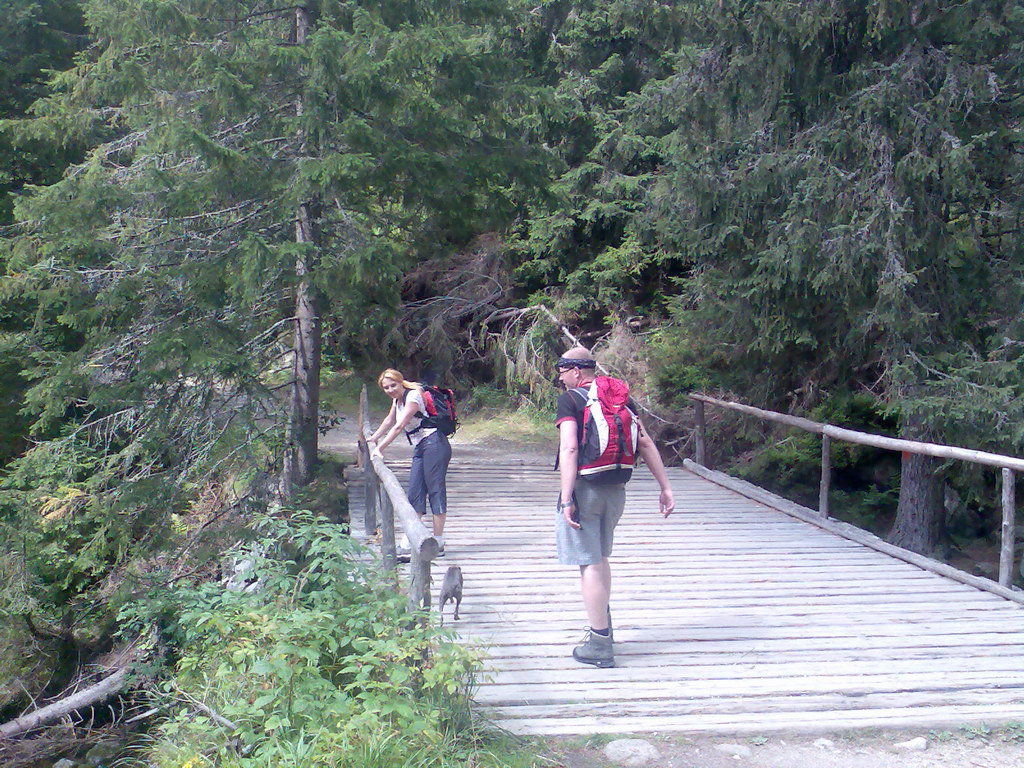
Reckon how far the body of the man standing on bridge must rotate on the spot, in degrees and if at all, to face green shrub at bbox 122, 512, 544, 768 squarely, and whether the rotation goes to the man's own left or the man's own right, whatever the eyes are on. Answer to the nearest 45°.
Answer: approximately 90° to the man's own left

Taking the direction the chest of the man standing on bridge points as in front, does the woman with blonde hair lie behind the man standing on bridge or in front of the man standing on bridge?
in front

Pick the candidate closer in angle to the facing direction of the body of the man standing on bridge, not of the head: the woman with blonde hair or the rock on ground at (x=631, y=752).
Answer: the woman with blonde hair

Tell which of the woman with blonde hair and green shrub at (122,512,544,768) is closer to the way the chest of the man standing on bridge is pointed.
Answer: the woman with blonde hair

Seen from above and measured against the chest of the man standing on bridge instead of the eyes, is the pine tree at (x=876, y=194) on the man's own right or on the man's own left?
on the man's own right

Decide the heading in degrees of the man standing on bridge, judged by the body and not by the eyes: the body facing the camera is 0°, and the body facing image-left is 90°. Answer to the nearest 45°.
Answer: approximately 135°

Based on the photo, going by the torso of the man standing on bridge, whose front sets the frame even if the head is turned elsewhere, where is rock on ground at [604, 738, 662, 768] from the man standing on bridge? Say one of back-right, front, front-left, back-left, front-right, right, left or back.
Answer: back-left

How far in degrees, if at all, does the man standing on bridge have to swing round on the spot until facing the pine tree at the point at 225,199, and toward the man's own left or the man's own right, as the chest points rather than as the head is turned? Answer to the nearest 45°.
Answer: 0° — they already face it
